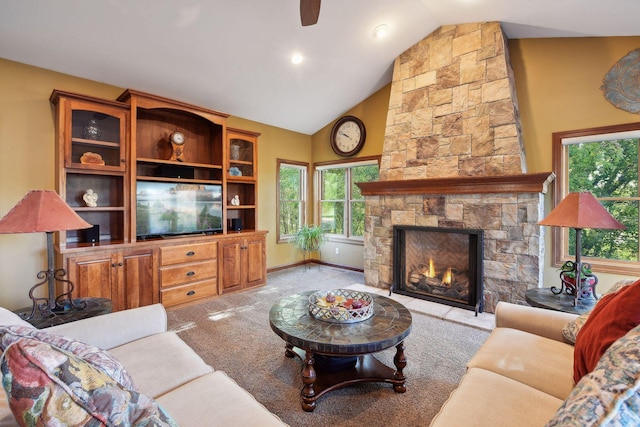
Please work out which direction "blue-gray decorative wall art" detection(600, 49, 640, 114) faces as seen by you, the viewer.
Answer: facing the viewer

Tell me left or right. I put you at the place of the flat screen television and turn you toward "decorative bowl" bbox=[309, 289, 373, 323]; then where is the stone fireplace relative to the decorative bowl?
left

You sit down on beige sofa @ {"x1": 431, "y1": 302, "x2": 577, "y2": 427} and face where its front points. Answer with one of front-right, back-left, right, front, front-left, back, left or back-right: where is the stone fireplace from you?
right

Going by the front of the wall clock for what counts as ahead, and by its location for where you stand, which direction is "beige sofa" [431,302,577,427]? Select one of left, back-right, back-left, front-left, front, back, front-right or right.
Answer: front-left

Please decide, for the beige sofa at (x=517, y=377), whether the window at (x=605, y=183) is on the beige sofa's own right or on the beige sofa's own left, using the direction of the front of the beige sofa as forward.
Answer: on the beige sofa's own right

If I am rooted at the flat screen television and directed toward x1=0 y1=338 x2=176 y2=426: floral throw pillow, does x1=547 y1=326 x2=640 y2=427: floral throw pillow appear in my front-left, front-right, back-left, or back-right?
front-left

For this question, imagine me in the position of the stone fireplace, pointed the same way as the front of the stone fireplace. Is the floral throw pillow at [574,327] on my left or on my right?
on my left

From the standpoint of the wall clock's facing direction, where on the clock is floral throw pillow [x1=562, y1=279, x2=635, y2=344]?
The floral throw pillow is roughly at 10 o'clock from the wall clock.

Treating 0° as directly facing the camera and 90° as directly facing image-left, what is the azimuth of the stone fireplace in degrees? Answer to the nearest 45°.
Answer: approximately 45°

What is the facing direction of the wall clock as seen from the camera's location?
facing the viewer and to the left of the viewer

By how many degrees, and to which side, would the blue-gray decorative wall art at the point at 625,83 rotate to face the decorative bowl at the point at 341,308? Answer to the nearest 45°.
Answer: approximately 45° to its right

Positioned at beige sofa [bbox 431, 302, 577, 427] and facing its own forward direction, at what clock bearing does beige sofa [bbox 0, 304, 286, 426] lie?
beige sofa [bbox 0, 304, 286, 426] is roughly at 11 o'clock from beige sofa [bbox 431, 302, 577, 427].

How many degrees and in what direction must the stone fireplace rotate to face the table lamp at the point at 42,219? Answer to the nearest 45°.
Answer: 0° — it already faces it

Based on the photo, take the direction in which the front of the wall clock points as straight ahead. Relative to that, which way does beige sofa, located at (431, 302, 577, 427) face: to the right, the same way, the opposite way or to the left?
to the right

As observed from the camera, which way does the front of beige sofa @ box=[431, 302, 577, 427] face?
facing to the left of the viewer

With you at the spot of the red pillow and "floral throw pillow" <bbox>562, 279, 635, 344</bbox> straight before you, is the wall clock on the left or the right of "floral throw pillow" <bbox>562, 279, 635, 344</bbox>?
left
